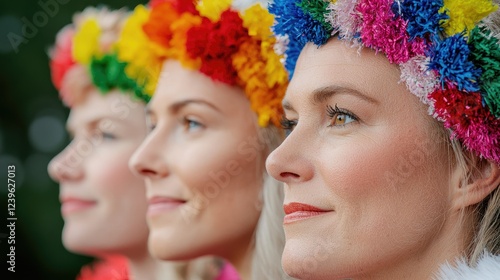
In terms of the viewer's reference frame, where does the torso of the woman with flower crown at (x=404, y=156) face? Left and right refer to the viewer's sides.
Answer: facing the viewer and to the left of the viewer

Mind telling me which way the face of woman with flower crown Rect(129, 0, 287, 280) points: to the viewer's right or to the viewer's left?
to the viewer's left

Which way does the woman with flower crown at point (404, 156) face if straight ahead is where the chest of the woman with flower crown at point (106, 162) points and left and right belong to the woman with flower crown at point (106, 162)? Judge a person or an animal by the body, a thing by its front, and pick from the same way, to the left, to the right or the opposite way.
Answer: the same way

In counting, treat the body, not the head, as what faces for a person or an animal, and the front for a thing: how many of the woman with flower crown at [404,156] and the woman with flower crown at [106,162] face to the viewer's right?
0

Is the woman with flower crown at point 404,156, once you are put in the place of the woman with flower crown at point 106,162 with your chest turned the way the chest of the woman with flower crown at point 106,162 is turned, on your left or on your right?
on your left
